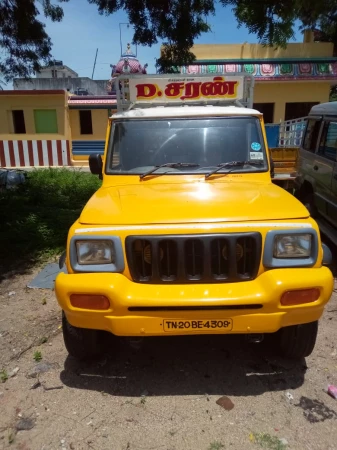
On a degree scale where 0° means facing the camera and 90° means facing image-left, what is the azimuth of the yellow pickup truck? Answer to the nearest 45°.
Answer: approximately 0°
